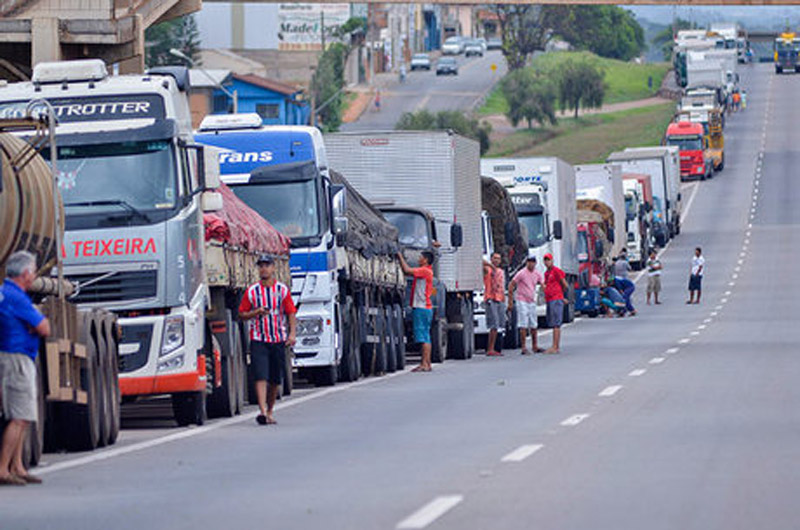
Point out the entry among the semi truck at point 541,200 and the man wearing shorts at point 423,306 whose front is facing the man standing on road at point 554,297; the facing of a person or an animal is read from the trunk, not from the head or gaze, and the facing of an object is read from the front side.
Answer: the semi truck

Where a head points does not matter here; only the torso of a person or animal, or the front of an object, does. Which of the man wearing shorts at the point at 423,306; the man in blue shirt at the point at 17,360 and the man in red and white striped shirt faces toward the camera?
the man in red and white striped shirt

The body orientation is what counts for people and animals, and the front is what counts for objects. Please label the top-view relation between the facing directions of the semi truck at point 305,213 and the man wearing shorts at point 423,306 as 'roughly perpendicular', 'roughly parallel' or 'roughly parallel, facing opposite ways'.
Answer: roughly perpendicular

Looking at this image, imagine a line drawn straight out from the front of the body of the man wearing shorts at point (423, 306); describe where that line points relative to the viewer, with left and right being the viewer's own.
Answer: facing to the left of the viewer

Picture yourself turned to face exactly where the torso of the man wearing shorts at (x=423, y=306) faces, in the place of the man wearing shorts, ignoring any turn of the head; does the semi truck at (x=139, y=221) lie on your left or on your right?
on your left

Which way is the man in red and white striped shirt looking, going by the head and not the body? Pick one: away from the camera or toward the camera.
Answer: toward the camera

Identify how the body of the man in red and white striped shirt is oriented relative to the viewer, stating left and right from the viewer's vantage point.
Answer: facing the viewer

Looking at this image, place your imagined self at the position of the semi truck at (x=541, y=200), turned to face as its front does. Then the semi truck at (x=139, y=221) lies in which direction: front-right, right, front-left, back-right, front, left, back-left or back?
front

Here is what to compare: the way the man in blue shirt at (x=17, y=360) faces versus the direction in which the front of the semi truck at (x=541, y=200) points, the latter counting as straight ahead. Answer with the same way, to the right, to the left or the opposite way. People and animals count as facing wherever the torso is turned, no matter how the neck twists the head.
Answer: to the left

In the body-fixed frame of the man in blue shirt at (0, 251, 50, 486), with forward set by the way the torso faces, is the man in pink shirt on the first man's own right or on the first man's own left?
on the first man's own left

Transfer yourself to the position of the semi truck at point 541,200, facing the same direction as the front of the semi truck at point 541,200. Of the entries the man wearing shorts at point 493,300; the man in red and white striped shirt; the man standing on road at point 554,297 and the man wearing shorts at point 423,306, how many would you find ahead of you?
4

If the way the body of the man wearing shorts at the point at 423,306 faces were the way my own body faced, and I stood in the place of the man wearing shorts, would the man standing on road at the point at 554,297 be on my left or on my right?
on my right

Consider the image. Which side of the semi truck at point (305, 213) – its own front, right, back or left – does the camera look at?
front

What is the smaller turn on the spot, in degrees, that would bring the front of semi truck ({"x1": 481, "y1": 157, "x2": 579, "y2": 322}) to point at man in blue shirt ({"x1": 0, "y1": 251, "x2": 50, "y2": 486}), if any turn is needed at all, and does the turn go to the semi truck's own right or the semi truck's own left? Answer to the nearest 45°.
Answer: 0° — it already faces them

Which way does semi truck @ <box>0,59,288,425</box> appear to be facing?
toward the camera

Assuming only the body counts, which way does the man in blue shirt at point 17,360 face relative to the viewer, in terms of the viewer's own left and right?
facing to the right of the viewer
